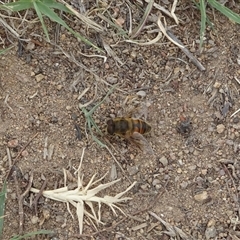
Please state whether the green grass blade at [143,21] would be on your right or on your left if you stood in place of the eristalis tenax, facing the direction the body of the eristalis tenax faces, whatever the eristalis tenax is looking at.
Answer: on your right

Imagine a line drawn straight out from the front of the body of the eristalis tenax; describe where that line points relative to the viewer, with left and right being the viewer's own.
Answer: facing to the left of the viewer

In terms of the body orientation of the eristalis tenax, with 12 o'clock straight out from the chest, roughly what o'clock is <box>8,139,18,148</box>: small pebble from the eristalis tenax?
The small pebble is roughly at 11 o'clock from the eristalis tenax.

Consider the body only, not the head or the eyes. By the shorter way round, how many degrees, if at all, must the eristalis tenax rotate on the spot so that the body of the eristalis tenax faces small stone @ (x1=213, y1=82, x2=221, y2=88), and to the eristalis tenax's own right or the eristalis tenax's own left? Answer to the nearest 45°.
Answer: approximately 135° to the eristalis tenax's own right

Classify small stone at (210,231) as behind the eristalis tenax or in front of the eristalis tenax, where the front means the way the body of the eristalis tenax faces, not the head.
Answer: behind
